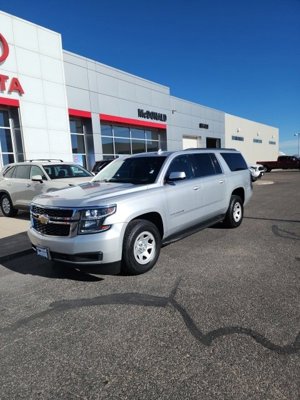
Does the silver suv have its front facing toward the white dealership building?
no

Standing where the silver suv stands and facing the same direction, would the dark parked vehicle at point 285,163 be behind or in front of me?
behind

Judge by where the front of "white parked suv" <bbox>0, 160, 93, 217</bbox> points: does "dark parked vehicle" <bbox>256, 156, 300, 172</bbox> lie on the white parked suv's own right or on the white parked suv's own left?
on the white parked suv's own left

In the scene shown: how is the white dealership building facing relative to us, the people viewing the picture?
facing the viewer and to the right of the viewer

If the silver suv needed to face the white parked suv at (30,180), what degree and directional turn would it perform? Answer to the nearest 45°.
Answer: approximately 90° to its right

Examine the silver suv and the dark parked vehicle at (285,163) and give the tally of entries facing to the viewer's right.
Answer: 1

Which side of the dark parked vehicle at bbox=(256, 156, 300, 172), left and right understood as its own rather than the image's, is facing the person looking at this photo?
right

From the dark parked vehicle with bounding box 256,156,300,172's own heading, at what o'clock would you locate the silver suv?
The silver suv is roughly at 3 o'clock from the dark parked vehicle.

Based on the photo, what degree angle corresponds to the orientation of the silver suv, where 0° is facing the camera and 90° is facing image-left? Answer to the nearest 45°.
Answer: approximately 45°

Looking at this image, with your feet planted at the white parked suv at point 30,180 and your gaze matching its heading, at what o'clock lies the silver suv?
The silver suv is roughly at 1 o'clock from the white parked suv.

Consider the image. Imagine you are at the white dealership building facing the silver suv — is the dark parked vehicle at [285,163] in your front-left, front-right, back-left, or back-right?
back-left

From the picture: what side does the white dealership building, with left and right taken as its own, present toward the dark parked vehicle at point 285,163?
left
